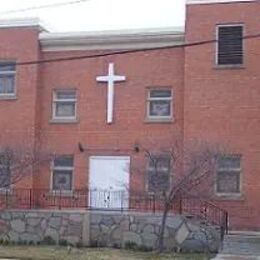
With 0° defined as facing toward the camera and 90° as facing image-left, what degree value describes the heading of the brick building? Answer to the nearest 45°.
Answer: approximately 0°

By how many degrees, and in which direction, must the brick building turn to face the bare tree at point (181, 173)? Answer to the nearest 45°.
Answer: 0° — it already faces it
